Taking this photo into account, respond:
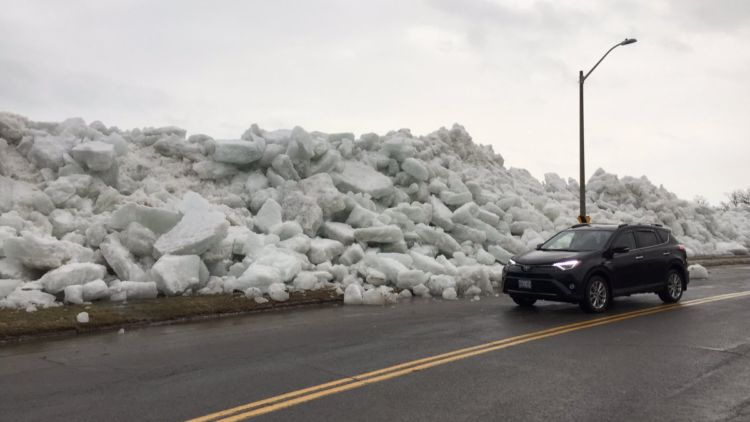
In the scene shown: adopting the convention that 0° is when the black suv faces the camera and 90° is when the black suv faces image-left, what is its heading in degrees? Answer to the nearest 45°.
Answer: approximately 45°
